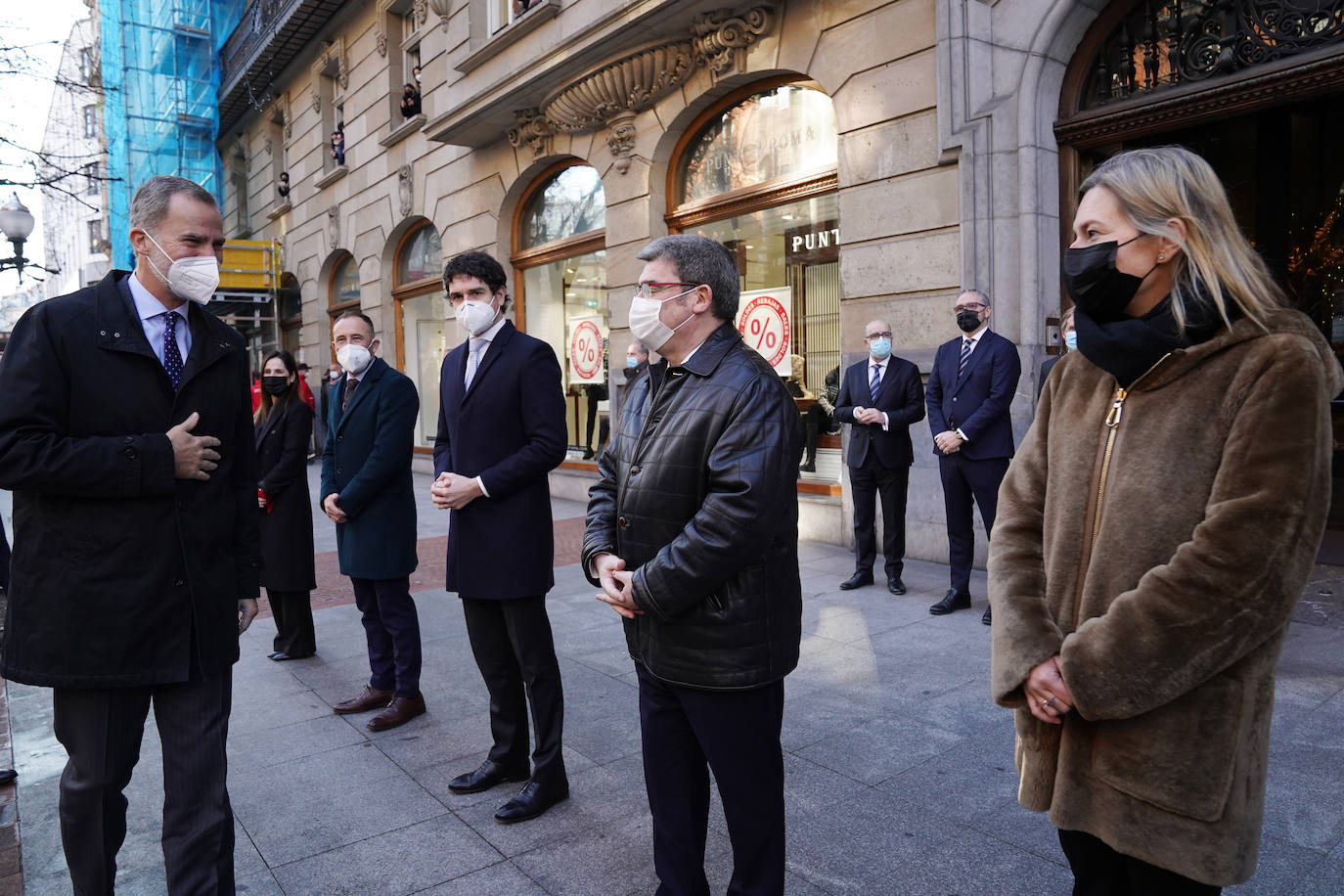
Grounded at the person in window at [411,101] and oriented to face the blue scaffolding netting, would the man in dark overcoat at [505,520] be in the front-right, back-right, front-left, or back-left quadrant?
back-left

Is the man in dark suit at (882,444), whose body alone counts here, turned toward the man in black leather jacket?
yes

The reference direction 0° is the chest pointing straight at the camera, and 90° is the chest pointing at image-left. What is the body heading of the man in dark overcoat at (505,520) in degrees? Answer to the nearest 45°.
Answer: approximately 45°

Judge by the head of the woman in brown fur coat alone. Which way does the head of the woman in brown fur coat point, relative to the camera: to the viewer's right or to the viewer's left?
to the viewer's left

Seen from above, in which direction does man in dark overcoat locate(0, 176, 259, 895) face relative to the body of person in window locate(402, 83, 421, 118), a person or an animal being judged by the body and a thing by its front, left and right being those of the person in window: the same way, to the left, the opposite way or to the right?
to the left

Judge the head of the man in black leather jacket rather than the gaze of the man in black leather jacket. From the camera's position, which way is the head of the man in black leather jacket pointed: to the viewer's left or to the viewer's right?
to the viewer's left

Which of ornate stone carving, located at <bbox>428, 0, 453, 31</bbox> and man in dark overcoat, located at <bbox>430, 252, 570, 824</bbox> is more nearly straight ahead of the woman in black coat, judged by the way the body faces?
the man in dark overcoat

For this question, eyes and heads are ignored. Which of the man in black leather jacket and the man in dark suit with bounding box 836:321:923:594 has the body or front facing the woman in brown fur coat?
the man in dark suit

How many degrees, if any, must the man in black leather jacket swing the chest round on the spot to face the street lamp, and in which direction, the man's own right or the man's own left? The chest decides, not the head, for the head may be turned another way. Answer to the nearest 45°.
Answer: approximately 90° to the man's own right

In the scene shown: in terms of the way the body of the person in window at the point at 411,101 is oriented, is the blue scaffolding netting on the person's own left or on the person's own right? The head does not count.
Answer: on the person's own right
